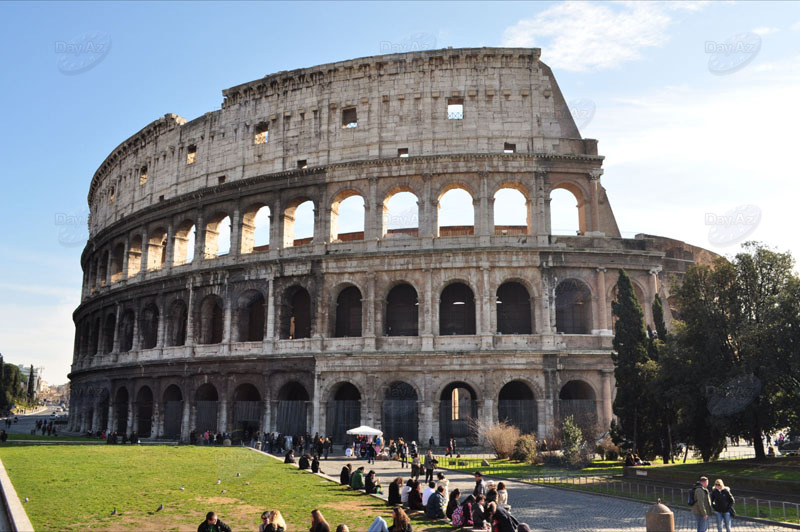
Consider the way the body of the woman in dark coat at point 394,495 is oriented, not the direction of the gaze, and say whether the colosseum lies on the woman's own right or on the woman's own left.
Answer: on the woman's own left

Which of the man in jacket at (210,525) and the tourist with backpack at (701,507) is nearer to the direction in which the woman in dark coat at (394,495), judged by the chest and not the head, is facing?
the tourist with backpack

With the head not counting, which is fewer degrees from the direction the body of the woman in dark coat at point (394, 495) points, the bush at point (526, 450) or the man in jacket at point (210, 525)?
the bush

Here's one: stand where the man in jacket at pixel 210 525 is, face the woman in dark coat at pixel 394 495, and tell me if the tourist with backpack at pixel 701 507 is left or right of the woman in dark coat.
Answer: right
